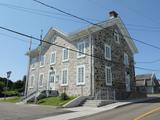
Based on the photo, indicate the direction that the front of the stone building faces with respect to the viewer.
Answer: facing the viewer and to the left of the viewer
